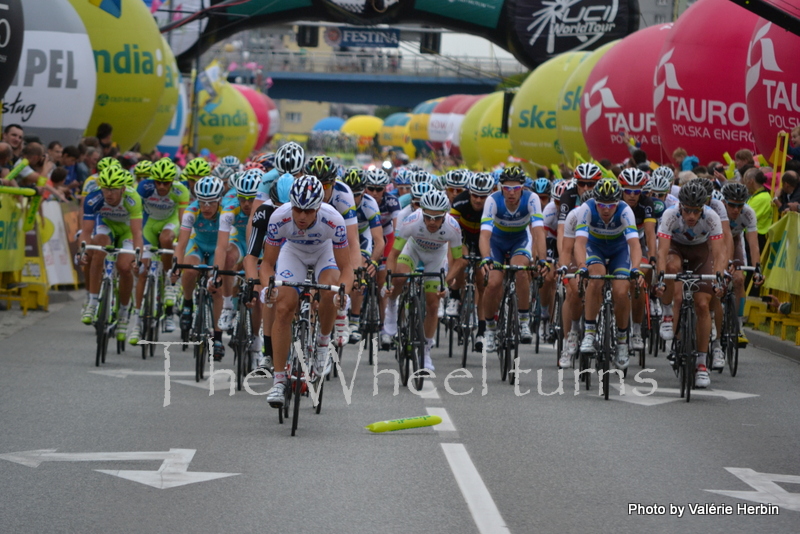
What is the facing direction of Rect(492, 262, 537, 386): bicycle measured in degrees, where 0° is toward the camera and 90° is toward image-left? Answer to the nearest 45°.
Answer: approximately 0°

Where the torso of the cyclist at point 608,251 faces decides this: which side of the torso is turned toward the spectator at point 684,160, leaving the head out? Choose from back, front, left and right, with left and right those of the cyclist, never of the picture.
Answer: back

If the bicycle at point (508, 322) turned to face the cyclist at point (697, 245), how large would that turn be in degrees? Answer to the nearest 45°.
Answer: approximately 90° to its left

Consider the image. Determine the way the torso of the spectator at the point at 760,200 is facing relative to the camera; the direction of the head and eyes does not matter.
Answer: to the viewer's left

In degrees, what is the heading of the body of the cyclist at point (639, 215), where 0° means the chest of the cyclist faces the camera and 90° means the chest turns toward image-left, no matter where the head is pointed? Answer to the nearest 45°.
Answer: approximately 0°

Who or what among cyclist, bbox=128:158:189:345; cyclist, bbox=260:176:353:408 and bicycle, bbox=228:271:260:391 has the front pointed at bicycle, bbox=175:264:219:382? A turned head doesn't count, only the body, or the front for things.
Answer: cyclist, bbox=128:158:189:345

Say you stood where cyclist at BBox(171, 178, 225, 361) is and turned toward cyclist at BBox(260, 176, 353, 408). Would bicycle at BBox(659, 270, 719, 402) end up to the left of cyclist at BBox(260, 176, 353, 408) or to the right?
left
